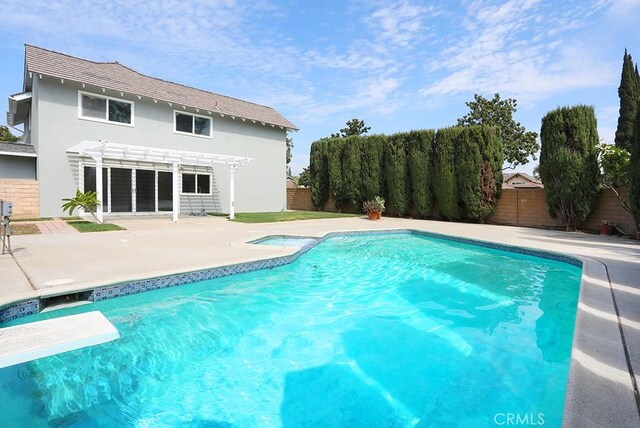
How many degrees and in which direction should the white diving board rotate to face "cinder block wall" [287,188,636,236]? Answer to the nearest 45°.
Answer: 0° — it already faces it

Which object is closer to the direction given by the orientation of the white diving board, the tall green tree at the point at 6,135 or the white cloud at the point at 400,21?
the white cloud

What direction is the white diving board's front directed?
to the viewer's right

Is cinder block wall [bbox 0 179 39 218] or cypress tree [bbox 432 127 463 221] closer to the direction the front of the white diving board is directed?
the cypress tree

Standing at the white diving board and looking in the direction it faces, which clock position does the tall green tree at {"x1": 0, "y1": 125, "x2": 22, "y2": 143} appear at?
The tall green tree is roughly at 9 o'clock from the white diving board.

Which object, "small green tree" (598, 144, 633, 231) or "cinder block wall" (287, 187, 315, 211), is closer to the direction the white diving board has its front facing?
the small green tree

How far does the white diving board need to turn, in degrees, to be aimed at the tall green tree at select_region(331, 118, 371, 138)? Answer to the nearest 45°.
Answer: approximately 45° to its left

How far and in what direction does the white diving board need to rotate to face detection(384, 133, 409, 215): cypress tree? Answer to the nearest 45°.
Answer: approximately 45° to its left

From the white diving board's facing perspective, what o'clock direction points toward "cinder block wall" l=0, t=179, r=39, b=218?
The cinder block wall is roughly at 9 o'clock from the white diving board.

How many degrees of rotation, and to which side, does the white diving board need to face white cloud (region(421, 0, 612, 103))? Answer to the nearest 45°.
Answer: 0° — it already faces it
